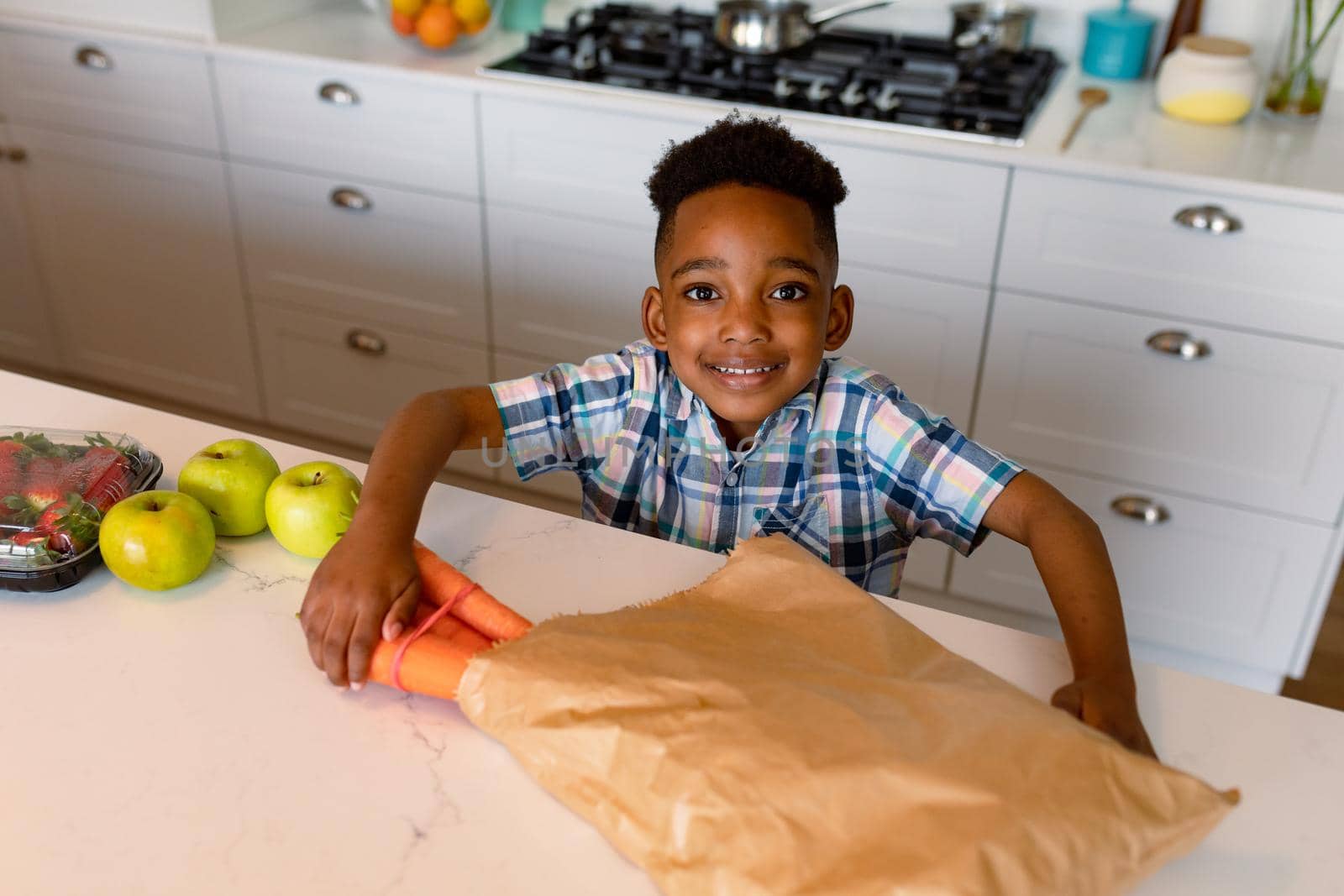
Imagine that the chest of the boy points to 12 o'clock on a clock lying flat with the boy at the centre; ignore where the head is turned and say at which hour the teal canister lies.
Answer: The teal canister is roughly at 7 o'clock from the boy.

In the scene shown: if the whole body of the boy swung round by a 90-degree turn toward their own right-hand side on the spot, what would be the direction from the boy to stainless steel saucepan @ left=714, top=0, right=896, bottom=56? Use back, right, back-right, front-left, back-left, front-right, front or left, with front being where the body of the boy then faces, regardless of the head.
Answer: right

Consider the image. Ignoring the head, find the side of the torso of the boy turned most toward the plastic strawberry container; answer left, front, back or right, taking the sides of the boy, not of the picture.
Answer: right

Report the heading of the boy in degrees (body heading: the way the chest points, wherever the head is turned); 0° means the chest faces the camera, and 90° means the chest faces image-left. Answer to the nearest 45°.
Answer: approximately 0°

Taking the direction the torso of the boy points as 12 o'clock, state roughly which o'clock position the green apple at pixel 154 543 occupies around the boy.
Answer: The green apple is roughly at 2 o'clock from the boy.

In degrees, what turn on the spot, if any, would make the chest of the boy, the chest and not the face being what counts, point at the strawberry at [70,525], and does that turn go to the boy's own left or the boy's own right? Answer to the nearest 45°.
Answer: approximately 45° to the boy's own right

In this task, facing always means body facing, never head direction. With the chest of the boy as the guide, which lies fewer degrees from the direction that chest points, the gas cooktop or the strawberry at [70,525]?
the strawberry
